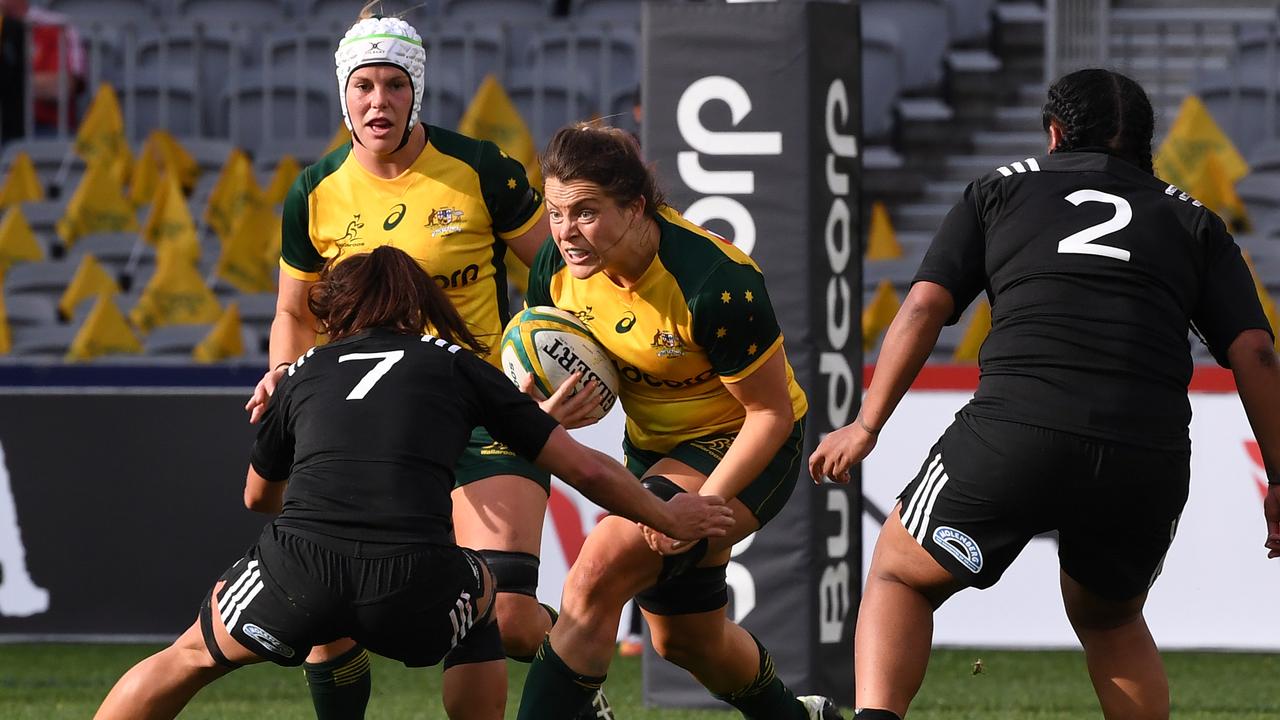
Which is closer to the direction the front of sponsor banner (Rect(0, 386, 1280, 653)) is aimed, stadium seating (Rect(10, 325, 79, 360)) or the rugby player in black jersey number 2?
the rugby player in black jersey number 2

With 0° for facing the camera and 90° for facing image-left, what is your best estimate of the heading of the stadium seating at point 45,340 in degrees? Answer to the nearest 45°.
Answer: approximately 0°

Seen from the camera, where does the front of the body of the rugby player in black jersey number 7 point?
away from the camera

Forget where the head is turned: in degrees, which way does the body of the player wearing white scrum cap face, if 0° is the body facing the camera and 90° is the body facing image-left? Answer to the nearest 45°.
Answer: approximately 0°

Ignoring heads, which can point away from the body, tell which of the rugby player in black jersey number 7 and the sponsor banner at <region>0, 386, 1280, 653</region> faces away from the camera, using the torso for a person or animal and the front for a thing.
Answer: the rugby player in black jersey number 7

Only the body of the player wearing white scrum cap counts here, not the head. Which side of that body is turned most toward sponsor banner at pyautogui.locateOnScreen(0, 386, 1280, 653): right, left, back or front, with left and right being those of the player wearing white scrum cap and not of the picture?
back

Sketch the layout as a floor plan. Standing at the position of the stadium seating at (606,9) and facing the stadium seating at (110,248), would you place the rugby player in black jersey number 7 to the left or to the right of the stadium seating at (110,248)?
left

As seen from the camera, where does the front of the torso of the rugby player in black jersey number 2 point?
away from the camera

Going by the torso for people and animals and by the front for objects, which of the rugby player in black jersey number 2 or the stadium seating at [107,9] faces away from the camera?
the rugby player in black jersey number 2

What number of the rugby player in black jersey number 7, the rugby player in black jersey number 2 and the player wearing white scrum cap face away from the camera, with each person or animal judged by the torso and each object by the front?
2
